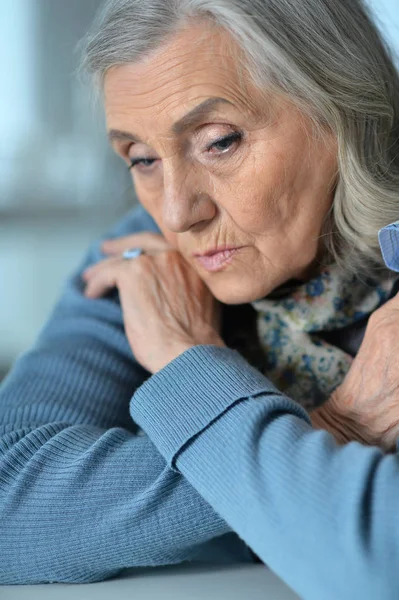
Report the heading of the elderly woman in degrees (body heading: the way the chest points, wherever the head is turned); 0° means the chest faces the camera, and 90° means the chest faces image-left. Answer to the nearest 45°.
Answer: approximately 45°
